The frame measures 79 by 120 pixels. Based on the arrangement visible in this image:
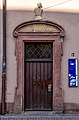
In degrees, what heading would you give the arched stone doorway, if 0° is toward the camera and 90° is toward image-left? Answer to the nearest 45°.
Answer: approximately 0°

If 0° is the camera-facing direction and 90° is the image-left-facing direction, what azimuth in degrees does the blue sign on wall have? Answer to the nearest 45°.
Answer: approximately 0°

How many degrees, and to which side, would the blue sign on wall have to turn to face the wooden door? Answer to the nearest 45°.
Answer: approximately 90° to its right

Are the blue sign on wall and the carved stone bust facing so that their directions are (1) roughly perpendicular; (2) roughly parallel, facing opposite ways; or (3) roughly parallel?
roughly parallel

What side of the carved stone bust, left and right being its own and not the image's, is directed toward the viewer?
front

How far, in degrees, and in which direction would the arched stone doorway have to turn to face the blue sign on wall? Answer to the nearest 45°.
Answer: approximately 90° to its left

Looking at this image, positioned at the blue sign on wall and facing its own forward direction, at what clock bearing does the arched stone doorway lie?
The arched stone doorway is roughly at 3 o'clock from the blue sign on wall.

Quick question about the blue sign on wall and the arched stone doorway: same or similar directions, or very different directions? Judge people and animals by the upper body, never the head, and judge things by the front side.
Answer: same or similar directions

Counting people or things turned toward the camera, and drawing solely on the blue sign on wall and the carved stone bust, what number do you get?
2
